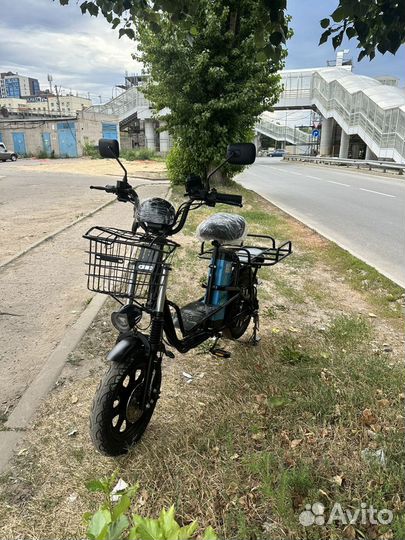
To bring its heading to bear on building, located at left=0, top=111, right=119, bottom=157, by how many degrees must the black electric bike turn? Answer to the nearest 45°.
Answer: approximately 135° to its right

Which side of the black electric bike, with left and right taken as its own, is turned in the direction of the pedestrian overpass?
back

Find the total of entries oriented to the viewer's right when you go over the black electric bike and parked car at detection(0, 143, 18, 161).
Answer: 1

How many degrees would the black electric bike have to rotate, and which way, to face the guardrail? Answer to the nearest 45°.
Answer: approximately 180°

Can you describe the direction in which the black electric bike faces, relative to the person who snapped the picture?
facing the viewer and to the left of the viewer

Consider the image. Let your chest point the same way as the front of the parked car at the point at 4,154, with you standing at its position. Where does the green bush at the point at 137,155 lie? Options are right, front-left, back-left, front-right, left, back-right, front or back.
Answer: front

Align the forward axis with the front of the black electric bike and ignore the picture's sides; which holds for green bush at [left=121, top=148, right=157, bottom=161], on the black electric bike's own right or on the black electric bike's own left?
on the black electric bike's own right

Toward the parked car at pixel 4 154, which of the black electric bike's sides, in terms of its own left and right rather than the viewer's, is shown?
right

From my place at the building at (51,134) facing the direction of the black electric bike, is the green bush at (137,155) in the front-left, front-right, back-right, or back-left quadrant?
front-left

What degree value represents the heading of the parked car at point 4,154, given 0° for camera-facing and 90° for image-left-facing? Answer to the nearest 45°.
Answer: approximately 270°

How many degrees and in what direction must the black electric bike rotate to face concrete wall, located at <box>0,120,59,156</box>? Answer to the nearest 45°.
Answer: approximately 135° to its right
